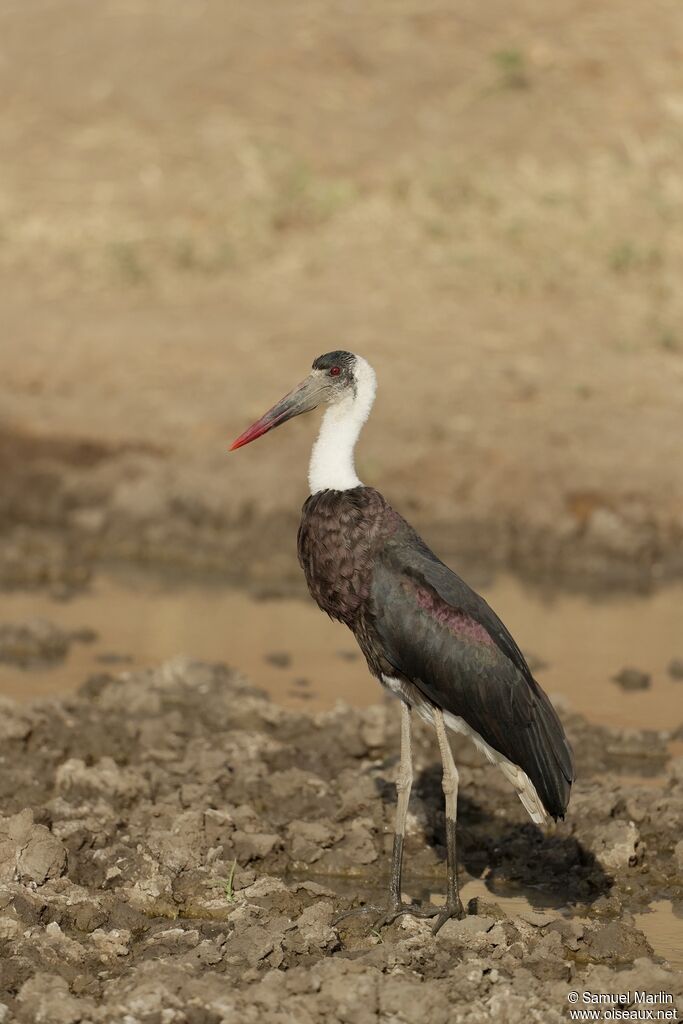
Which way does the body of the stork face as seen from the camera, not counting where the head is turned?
to the viewer's left

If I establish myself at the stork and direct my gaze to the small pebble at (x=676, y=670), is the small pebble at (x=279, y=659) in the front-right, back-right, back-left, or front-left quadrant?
front-left

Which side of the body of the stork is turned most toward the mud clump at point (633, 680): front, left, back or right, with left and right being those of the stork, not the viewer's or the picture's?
right

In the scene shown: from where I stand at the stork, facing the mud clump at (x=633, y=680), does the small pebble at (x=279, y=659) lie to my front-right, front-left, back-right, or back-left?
front-left

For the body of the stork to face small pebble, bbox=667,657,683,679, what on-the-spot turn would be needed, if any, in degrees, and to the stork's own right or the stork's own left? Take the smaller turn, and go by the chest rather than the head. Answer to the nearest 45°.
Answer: approximately 90° to the stork's own right

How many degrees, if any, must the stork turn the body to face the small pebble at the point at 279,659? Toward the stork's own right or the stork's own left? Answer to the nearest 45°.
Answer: approximately 90° to the stork's own right
